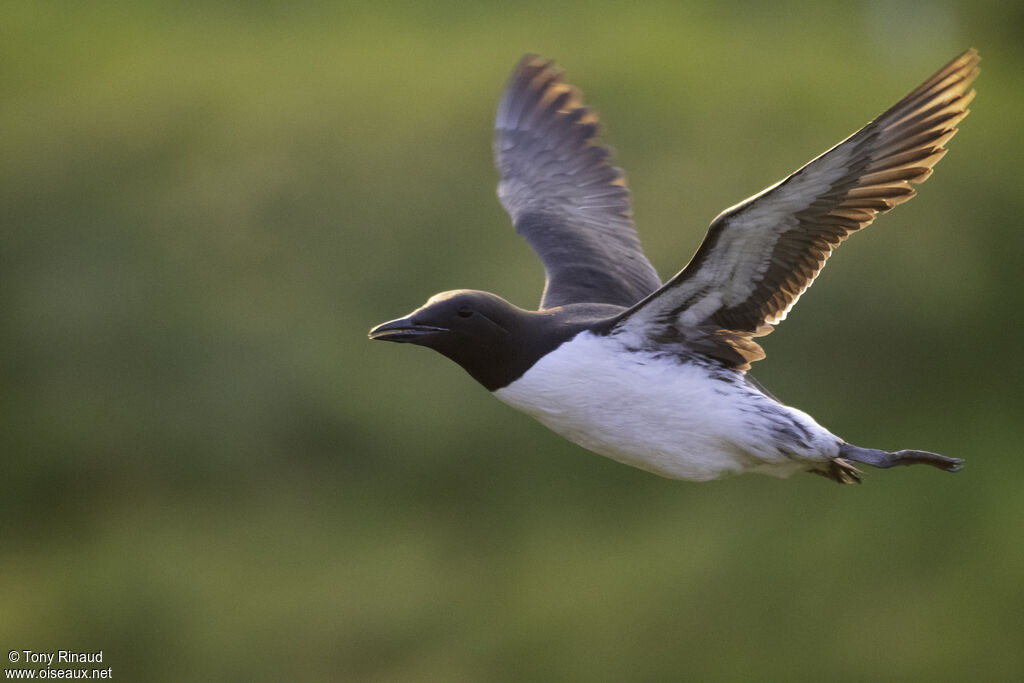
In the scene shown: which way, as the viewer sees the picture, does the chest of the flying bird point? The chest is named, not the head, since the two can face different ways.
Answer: to the viewer's left
